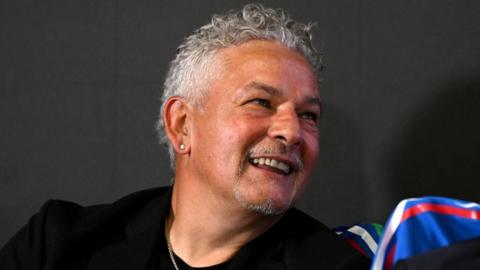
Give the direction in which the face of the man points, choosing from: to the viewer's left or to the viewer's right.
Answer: to the viewer's right

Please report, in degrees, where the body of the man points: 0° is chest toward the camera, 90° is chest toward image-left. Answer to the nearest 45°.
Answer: approximately 315°
